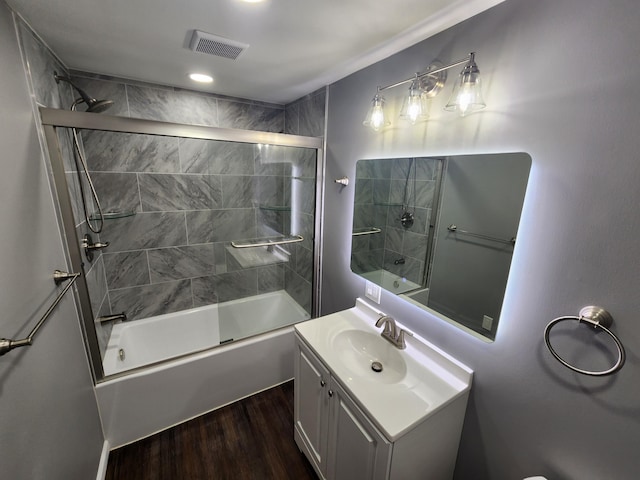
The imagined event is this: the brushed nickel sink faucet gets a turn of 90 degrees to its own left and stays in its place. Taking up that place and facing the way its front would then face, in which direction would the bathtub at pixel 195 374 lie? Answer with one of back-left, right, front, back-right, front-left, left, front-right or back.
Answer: back-right

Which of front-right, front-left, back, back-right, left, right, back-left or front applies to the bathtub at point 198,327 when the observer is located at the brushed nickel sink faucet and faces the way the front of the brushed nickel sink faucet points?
front-right

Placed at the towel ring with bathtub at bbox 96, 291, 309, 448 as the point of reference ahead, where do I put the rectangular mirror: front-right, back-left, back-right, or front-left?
front-right

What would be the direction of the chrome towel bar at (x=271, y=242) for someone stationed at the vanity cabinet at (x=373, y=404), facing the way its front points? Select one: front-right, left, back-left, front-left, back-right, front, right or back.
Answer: right

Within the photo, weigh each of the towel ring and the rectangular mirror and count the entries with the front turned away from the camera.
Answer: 0

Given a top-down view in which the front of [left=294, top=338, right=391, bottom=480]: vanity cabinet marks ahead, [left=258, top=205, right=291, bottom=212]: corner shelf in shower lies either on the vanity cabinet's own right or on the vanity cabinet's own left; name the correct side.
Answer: on the vanity cabinet's own right

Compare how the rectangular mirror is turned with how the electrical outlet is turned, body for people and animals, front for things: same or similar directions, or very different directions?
same or similar directions

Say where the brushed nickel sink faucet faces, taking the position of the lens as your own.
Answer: facing the viewer and to the left of the viewer

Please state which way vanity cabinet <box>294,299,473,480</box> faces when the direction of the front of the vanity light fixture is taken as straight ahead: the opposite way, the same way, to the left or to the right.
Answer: the same way

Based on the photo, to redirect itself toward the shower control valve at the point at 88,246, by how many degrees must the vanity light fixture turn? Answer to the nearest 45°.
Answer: approximately 45° to its right

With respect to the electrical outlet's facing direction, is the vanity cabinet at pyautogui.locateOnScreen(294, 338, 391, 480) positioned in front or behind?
in front

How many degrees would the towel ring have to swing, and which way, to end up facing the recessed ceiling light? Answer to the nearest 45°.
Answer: approximately 45° to its right

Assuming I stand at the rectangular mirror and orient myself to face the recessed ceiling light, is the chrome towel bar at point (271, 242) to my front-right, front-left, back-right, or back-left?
front-right
